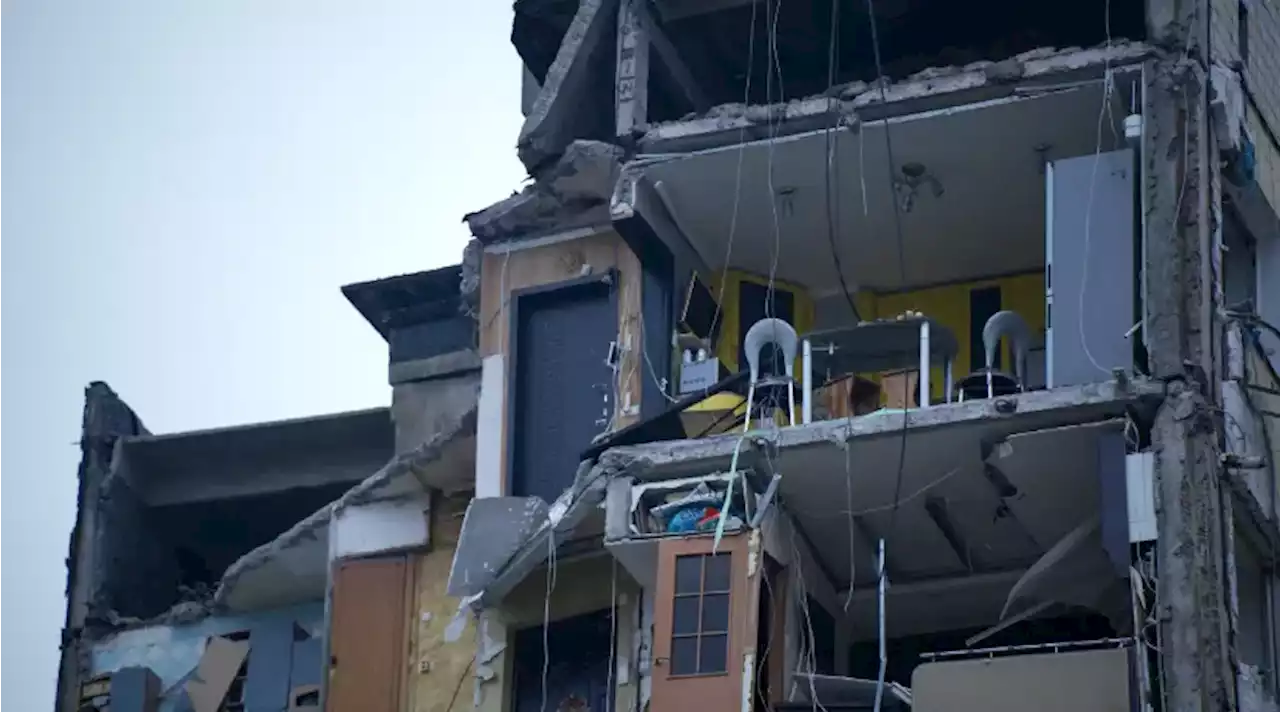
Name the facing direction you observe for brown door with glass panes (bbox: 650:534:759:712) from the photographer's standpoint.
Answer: facing the viewer
